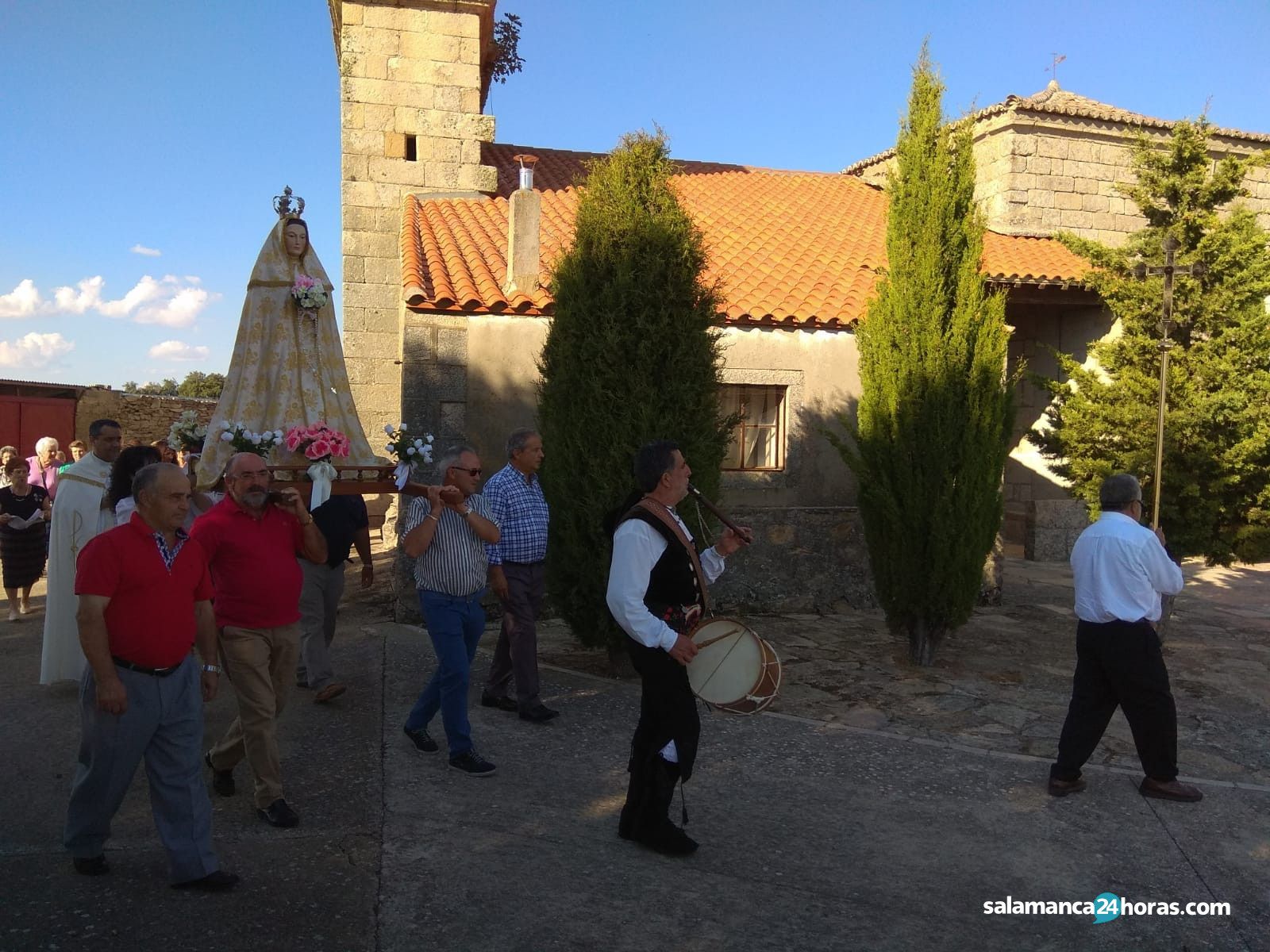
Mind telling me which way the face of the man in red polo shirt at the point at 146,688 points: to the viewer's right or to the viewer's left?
to the viewer's right

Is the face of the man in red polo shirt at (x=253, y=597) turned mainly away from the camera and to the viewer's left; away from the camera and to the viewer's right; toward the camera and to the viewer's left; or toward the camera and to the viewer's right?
toward the camera and to the viewer's right

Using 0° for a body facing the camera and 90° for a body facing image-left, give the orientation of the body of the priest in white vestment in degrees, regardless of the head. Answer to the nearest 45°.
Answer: approximately 315°

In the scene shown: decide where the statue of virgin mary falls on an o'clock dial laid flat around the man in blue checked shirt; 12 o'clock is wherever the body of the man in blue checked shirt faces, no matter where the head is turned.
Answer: The statue of virgin mary is roughly at 4 o'clock from the man in blue checked shirt.
